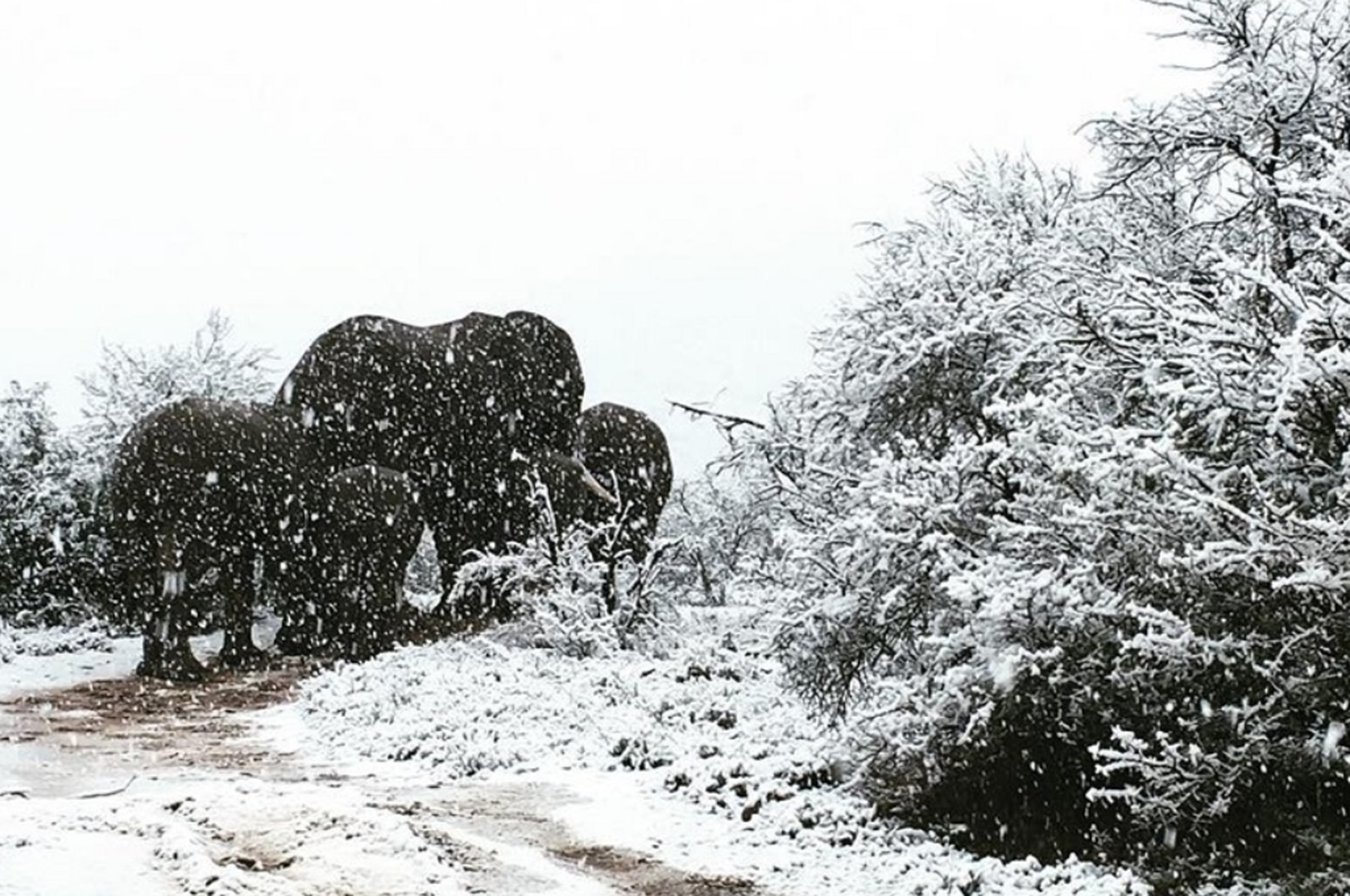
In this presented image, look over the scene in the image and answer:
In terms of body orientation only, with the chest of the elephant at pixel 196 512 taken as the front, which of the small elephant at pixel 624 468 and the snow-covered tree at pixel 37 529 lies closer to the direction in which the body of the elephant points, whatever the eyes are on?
the small elephant

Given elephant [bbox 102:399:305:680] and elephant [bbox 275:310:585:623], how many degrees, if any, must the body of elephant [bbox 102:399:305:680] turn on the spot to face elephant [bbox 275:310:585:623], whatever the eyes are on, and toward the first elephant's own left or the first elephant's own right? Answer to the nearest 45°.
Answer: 0° — it already faces it

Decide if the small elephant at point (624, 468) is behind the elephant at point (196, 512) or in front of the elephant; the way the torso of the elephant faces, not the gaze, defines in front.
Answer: in front

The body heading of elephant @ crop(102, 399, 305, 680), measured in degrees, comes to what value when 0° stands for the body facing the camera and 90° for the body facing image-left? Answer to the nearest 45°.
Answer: approximately 225°

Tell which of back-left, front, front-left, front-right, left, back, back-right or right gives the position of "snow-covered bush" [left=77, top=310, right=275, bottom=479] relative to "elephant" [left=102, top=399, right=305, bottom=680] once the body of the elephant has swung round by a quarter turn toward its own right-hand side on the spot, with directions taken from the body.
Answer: back-left

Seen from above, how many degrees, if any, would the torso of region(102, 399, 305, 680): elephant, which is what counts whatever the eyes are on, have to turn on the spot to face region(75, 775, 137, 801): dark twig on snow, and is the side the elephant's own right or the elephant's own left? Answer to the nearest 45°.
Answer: approximately 135° to the elephant's own right

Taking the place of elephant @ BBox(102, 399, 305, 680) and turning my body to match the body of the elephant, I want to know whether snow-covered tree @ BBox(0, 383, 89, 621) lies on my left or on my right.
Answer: on my left

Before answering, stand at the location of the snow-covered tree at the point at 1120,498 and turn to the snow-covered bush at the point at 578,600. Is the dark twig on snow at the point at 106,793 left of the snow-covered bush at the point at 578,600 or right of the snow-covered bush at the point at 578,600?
left
